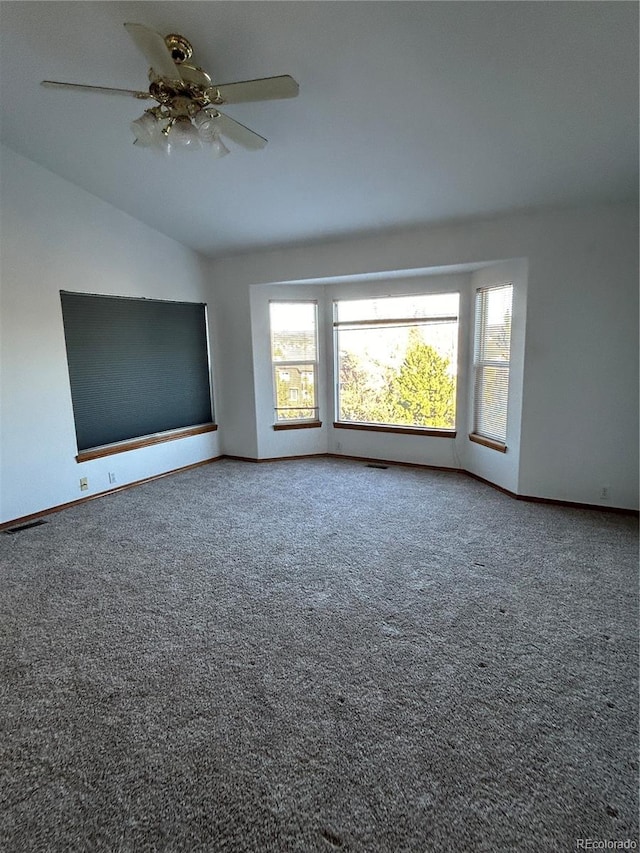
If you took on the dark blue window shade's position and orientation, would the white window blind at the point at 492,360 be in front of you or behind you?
in front

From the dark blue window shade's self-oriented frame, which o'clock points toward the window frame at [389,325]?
The window frame is roughly at 11 o'clock from the dark blue window shade.

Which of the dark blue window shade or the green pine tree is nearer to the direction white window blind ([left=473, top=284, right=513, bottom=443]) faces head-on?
the dark blue window shade

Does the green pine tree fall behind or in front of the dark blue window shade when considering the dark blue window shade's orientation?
in front

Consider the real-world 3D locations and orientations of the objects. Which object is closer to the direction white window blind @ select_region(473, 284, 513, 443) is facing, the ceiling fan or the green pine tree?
the ceiling fan

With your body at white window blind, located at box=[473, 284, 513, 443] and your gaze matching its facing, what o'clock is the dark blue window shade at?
The dark blue window shade is roughly at 1 o'clock from the white window blind.

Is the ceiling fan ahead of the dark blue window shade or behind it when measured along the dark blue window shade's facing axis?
ahead

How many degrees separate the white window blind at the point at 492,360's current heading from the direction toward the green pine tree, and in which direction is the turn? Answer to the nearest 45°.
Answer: approximately 90° to its right

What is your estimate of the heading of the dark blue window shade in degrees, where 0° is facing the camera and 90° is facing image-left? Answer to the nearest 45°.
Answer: approximately 315°
